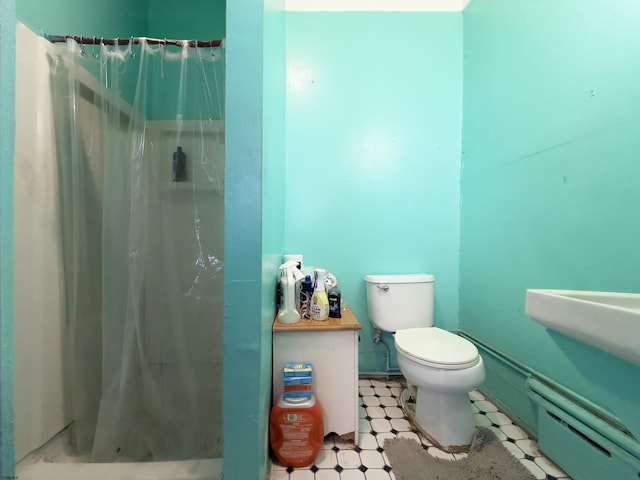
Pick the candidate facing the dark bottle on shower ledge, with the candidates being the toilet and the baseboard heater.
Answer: the baseboard heater

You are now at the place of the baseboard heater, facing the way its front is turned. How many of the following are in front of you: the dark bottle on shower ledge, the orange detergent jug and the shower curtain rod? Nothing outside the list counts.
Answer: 3

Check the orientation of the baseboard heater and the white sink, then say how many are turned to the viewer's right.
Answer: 0

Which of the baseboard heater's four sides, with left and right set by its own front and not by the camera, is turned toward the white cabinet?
front

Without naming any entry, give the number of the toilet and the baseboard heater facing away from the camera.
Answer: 0

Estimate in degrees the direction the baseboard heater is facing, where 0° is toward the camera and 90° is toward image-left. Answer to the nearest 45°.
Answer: approximately 45°

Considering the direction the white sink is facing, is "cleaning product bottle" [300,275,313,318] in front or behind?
in front

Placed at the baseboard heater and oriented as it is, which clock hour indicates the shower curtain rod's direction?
The shower curtain rod is roughly at 12 o'clock from the baseboard heater.

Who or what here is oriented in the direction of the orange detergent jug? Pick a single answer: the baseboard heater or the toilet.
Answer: the baseboard heater

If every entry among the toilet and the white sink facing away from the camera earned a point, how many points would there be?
0

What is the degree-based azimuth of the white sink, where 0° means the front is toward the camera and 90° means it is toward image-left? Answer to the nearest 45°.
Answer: approximately 45°

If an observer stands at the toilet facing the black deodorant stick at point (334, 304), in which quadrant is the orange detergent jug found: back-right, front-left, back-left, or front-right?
front-left

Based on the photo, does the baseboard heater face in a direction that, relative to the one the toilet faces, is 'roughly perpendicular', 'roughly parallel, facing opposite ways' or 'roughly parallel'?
roughly perpendicular

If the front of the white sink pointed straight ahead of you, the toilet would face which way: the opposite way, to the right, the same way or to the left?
to the left
